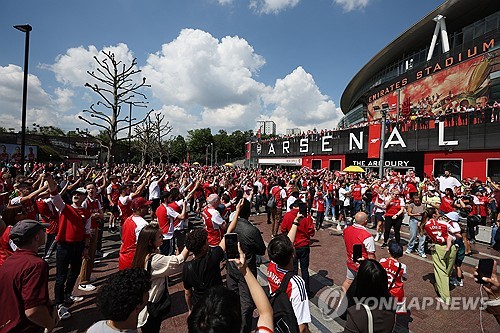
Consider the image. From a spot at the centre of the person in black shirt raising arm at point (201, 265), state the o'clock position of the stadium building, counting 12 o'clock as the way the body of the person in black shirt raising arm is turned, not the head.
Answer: The stadium building is roughly at 12 o'clock from the person in black shirt raising arm.

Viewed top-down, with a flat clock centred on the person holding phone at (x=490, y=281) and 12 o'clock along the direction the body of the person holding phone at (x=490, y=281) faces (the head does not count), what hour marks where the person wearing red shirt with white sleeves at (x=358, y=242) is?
the person wearing red shirt with white sleeves at (x=358, y=242) is roughly at 10 o'clock from the person holding phone at (x=490, y=281).

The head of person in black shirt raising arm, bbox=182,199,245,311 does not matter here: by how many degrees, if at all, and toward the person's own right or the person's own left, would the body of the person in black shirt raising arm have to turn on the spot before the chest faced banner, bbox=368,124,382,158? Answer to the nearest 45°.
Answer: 0° — they already face it

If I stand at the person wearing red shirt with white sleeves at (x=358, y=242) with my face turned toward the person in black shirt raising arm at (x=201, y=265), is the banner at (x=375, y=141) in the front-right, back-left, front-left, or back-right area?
back-right

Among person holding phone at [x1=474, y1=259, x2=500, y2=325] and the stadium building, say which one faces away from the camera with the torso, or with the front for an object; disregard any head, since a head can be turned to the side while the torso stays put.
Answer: the person holding phone

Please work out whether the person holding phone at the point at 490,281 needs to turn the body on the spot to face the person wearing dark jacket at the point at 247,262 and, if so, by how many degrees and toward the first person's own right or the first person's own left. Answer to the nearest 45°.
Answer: approximately 90° to the first person's own left

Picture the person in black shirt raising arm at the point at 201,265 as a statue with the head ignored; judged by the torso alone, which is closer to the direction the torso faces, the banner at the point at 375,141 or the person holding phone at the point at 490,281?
the banner

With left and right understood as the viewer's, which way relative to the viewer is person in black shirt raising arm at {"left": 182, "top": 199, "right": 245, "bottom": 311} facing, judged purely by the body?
facing away from the viewer and to the right of the viewer

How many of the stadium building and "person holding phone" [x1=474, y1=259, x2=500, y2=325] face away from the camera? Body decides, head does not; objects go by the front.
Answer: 1

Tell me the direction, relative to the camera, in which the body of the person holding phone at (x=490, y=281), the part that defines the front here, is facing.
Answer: away from the camera
